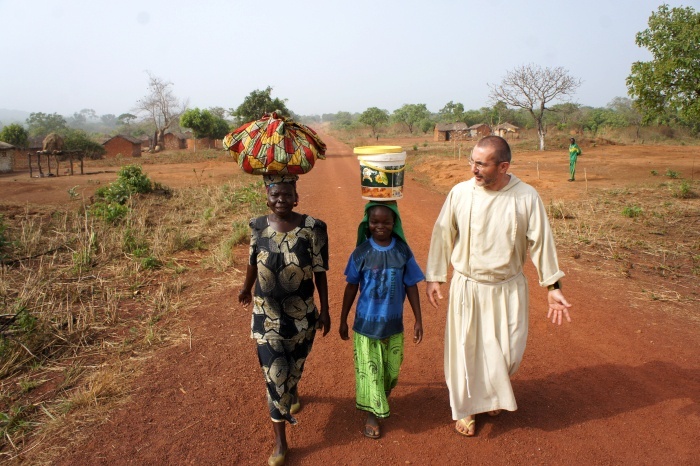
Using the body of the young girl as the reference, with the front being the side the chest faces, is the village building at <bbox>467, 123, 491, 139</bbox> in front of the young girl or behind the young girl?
behind

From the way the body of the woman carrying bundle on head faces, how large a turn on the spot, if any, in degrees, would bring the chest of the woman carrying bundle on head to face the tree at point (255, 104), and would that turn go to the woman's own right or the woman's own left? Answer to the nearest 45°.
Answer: approximately 180°

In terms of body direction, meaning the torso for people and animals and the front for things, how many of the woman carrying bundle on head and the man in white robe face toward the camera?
2

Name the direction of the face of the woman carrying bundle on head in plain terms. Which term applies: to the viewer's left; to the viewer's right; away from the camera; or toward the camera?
toward the camera

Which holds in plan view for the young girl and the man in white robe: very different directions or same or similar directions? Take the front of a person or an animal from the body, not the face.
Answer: same or similar directions

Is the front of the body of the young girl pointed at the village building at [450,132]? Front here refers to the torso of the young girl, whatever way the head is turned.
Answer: no

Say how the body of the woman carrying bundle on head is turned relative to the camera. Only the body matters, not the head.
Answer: toward the camera

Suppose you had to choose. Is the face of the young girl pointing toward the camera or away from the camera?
toward the camera

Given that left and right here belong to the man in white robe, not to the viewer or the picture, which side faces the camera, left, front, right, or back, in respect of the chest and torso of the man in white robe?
front

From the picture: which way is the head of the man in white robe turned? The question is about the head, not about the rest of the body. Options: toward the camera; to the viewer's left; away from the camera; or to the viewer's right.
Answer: to the viewer's left

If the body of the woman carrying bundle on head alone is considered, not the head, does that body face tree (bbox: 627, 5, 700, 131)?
no

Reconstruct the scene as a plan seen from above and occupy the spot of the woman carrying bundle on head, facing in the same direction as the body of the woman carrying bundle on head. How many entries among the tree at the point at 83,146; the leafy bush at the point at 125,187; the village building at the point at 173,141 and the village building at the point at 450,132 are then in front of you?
0

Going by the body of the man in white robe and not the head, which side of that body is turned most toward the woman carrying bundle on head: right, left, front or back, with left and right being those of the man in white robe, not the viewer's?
right

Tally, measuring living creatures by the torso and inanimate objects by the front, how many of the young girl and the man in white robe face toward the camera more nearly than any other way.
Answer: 2

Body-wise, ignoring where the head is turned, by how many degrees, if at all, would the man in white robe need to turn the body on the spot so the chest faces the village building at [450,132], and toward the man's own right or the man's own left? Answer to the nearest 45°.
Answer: approximately 180°
